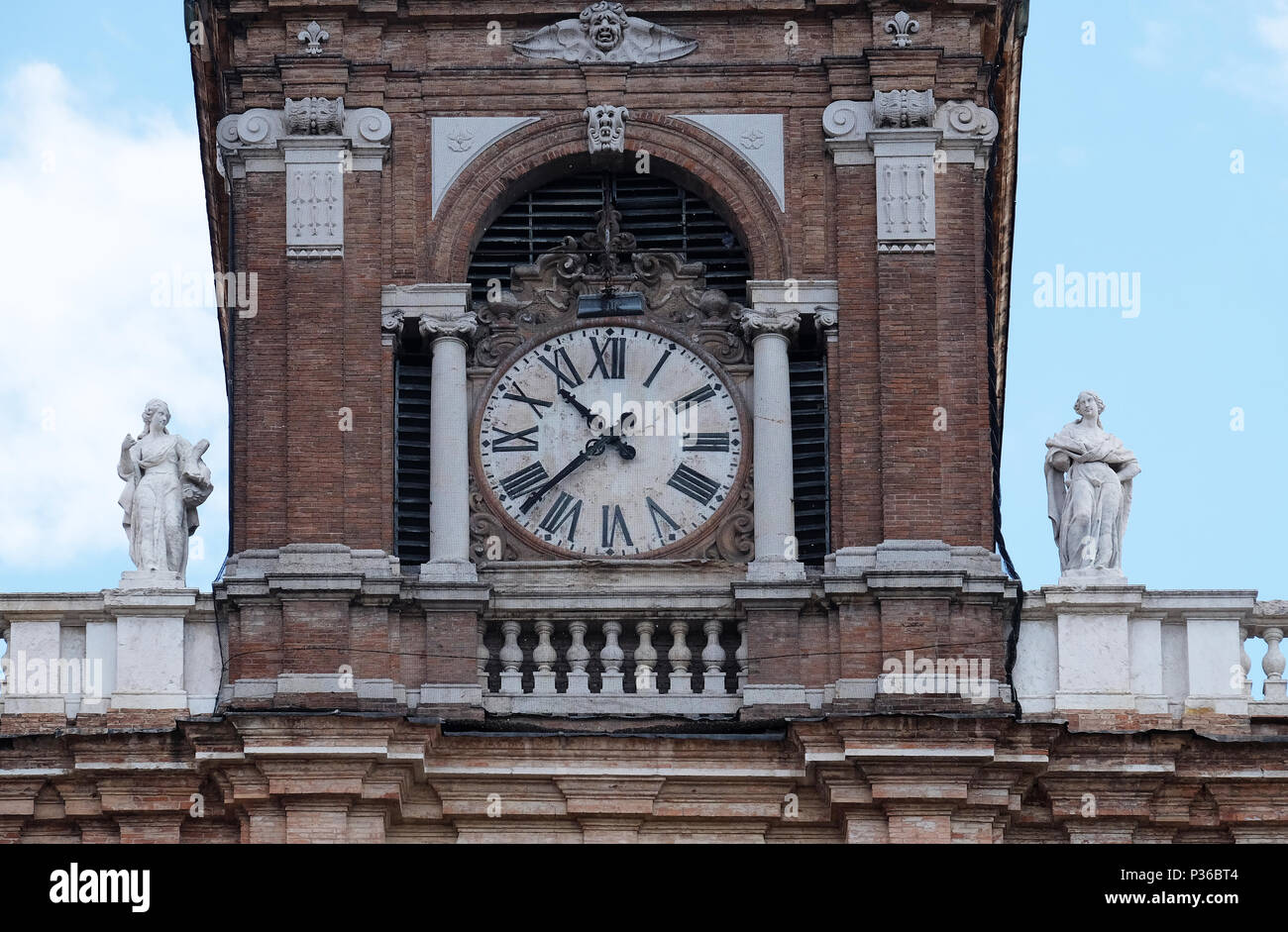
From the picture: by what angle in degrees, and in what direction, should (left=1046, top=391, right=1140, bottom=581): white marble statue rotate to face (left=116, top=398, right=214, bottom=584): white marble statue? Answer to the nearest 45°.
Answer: approximately 90° to its right

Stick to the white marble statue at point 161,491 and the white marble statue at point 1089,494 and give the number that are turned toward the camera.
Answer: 2

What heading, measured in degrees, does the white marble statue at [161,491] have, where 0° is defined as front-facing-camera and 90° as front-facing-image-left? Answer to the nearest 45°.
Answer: approximately 0°

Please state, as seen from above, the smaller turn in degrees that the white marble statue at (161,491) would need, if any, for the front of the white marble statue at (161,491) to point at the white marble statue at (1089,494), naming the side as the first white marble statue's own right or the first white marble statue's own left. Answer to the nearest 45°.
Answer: approximately 90° to the first white marble statue's own left

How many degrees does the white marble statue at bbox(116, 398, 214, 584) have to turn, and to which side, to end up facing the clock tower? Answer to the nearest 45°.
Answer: approximately 90° to its left

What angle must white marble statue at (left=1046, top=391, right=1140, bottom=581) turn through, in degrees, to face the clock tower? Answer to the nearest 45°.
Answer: approximately 90° to its right

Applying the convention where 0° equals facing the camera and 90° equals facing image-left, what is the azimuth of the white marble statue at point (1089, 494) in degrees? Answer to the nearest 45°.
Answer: approximately 0°
